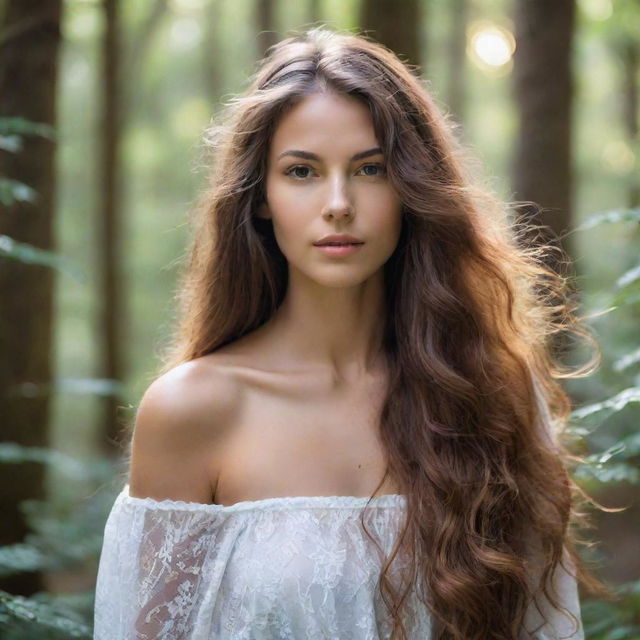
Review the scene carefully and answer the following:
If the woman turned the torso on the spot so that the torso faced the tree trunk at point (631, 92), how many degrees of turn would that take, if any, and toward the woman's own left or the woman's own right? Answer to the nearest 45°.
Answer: approximately 180°

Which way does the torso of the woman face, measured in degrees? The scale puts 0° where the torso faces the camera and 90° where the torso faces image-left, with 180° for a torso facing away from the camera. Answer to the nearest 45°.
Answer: approximately 0°

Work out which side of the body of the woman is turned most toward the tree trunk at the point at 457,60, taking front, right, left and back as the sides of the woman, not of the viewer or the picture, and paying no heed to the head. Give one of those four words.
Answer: back

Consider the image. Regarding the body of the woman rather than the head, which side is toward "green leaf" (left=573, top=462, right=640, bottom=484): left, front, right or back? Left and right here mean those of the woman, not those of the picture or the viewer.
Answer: left

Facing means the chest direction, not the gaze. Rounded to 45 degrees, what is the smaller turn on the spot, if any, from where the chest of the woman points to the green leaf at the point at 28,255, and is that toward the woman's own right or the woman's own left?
approximately 135° to the woman's own right

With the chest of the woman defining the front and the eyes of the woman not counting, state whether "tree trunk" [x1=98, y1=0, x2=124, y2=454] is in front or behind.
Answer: behind

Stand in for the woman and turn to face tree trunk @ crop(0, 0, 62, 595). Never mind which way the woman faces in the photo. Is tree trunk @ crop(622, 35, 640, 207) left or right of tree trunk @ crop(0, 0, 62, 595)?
right

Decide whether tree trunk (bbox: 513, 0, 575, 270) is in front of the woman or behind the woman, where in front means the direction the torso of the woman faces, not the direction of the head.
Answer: behind
